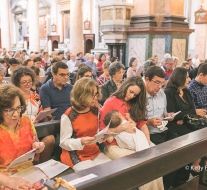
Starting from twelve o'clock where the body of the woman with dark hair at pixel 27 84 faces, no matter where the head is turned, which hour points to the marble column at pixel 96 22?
The marble column is roughly at 8 o'clock from the woman with dark hair.

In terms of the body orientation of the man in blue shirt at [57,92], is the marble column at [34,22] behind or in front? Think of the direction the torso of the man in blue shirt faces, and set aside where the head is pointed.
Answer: behind

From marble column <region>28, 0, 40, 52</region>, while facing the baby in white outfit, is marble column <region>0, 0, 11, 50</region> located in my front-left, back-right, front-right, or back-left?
back-right
